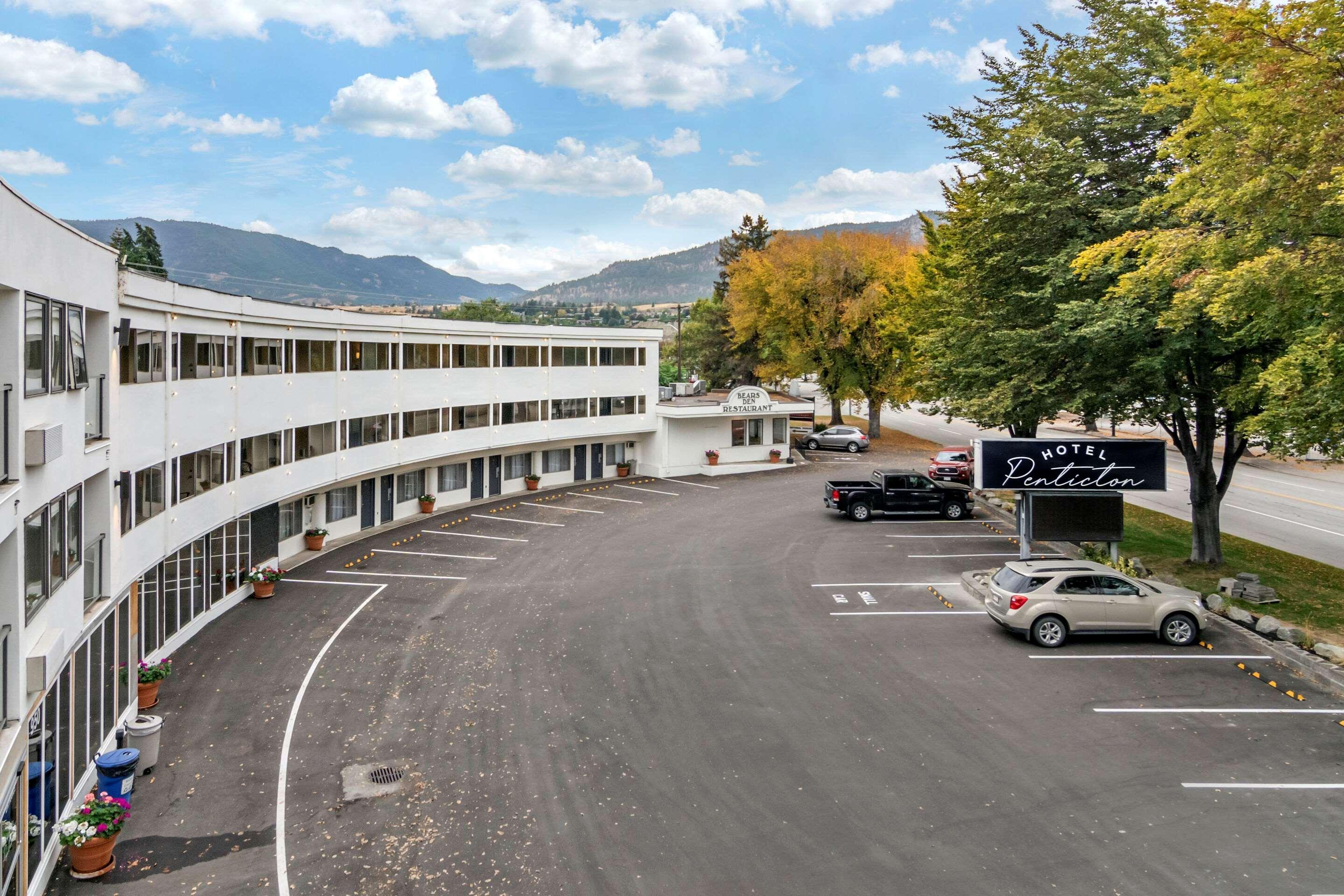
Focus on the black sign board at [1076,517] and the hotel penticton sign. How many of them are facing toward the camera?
2

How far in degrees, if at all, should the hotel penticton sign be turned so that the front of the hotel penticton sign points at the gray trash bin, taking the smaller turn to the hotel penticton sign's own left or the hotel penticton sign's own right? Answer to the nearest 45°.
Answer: approximately 45° to the hotel penticton sign's own right

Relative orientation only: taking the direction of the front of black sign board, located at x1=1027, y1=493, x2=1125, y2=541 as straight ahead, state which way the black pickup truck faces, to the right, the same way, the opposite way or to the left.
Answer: to the left

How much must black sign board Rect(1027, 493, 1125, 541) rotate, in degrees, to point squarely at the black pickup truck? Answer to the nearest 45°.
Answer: approximately 135° to its right

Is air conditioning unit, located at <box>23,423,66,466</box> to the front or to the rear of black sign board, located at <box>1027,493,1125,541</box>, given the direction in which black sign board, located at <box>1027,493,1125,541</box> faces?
to the front

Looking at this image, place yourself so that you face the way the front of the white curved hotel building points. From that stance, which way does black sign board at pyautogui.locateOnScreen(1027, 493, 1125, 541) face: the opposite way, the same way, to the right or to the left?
to the right

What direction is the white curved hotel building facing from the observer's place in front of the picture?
facing the viewer and to the right of the viewer

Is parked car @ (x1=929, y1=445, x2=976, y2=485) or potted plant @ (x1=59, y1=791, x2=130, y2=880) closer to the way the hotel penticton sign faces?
the potted plant

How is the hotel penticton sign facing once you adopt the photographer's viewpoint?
facing the viewer

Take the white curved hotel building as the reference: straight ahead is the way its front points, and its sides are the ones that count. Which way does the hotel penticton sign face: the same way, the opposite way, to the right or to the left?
to the right

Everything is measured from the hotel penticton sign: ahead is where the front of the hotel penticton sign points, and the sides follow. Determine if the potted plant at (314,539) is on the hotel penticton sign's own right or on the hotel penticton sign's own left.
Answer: on the hotel penticton sign's own right

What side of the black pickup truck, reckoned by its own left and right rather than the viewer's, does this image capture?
right

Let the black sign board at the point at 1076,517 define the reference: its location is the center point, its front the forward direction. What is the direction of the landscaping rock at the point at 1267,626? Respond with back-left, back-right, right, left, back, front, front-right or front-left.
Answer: front-left

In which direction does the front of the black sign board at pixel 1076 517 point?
toward the camera

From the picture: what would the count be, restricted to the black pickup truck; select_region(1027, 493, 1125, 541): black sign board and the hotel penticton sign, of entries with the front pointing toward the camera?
2

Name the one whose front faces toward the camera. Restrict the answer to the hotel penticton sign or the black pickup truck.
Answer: the hotel penticton sign

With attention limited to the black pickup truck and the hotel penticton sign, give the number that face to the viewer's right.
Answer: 1

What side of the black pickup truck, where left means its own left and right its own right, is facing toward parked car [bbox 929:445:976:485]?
left
